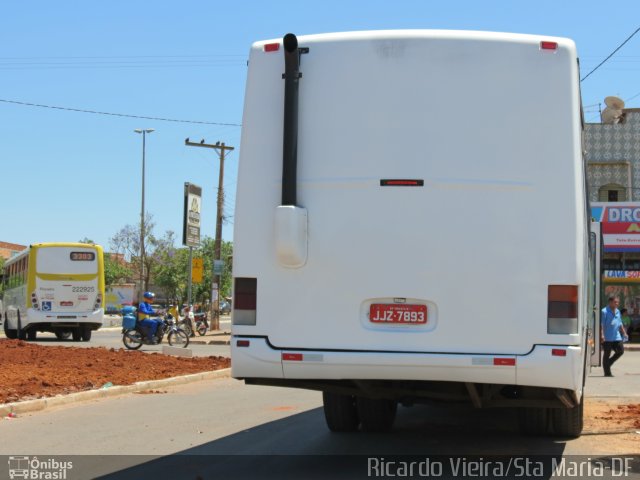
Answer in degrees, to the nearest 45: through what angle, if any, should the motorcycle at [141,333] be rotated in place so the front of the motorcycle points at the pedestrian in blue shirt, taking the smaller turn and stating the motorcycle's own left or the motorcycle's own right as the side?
approximately 45° to the motorcycle's own right

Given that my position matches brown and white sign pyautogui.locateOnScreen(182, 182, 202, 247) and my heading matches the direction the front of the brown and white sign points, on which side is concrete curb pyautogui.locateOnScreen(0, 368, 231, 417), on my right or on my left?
on my right

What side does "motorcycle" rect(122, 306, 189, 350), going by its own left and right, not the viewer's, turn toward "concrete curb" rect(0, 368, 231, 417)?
right

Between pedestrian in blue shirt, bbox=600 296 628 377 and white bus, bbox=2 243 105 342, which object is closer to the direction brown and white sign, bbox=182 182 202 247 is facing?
the pedestrian in blue shirt

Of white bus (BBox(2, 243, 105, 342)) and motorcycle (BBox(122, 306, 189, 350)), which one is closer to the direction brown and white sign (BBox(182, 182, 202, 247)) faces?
the motorcycle

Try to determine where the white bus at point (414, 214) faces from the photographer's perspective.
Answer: facing away from the viewer

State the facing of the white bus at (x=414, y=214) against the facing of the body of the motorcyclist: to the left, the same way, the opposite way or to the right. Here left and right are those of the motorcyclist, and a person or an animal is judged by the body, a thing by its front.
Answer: to the left

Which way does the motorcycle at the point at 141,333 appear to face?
to the viewer's right

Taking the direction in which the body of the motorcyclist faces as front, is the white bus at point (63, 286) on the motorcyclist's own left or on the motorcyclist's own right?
on the motorcyclist's own left

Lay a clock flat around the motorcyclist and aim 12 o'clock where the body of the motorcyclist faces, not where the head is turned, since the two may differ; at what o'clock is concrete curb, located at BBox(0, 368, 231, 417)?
The concrete curb is roughly at 3 o'clock from the motorcyclist.

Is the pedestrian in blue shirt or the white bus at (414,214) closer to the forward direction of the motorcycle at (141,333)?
the pedestrian in blue shirt

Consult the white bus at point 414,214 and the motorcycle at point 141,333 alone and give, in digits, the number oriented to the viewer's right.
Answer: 1

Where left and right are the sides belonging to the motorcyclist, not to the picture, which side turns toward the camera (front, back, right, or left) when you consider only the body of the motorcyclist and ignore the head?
right
